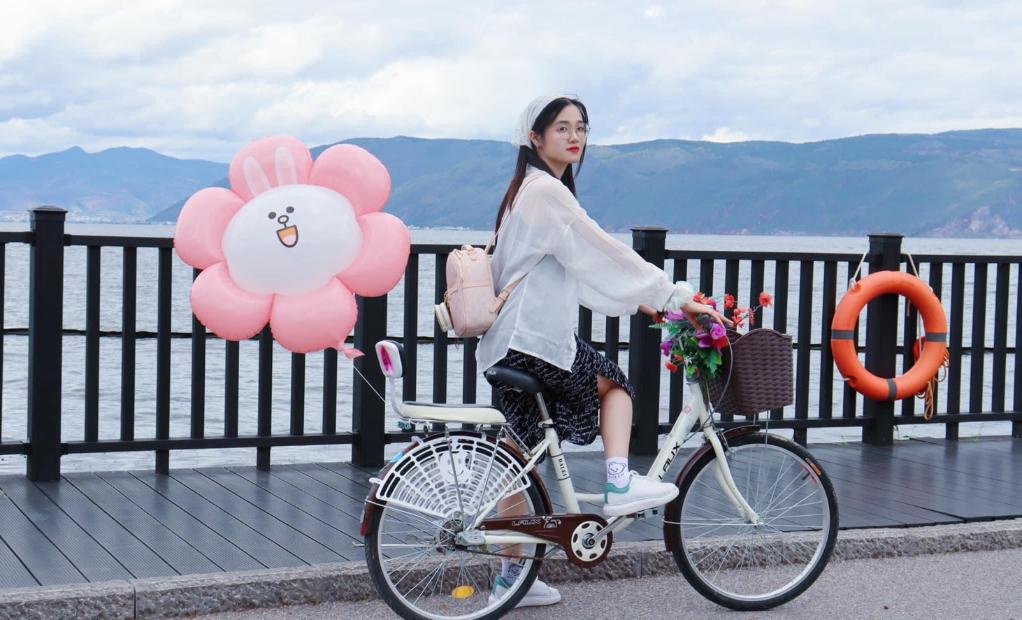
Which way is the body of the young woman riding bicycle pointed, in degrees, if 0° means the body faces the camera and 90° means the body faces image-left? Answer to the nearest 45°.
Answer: approximately 270°

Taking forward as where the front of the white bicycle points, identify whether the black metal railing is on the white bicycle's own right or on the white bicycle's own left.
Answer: on the white bicycle's own left

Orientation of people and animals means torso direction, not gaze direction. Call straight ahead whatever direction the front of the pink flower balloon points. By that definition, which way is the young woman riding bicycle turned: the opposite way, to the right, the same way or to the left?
to the left

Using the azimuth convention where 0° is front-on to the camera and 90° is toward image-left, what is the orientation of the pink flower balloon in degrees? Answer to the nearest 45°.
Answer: approximately 0°

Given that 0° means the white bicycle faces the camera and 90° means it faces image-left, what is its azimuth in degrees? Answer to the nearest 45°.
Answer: approximately 270°

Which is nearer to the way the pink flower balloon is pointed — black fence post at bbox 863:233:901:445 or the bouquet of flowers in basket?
the bouquet of flowers in basket

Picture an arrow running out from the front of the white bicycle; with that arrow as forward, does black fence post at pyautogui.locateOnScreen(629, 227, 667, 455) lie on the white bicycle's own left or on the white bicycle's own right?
on the white bicycle's own left

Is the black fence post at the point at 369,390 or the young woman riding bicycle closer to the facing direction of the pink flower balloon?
the young woman riding bicycle

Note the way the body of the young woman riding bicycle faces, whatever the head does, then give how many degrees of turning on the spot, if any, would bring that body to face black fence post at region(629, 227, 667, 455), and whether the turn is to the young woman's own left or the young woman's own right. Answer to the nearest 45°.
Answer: approximately 90° to the young woman's own left

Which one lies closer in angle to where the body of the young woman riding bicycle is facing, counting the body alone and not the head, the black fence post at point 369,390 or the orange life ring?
the orange life ring
